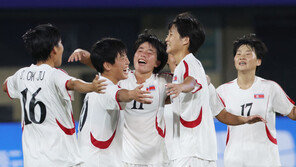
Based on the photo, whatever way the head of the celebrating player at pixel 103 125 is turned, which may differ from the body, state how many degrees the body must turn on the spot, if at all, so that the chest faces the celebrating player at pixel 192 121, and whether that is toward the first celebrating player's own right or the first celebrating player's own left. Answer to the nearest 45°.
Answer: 0° — they already face them

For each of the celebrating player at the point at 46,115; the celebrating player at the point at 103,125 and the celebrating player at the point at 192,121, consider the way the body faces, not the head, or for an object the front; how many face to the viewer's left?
1

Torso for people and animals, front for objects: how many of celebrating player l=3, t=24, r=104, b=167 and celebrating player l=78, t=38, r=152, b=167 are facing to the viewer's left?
0

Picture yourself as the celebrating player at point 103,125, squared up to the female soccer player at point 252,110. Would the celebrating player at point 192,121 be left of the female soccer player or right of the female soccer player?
right

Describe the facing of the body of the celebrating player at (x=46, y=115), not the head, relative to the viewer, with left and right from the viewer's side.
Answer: facing away from the viewer and to the right of the viewer

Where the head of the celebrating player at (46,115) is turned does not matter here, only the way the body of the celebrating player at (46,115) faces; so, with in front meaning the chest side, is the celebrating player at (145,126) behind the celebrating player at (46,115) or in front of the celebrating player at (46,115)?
in front

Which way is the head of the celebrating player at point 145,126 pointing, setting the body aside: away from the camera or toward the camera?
toward the camera

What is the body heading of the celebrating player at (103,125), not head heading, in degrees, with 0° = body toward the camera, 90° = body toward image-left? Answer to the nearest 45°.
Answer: approximately 270°
